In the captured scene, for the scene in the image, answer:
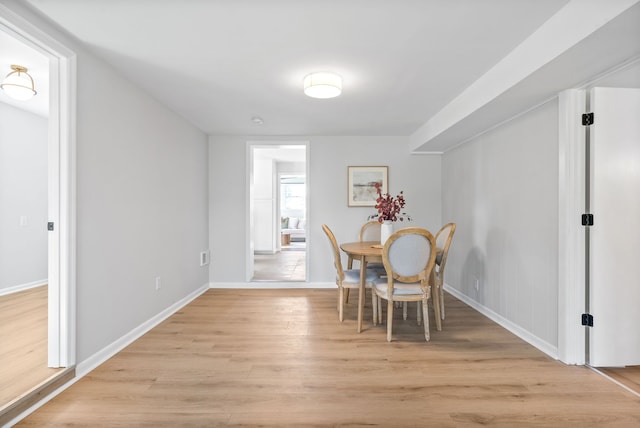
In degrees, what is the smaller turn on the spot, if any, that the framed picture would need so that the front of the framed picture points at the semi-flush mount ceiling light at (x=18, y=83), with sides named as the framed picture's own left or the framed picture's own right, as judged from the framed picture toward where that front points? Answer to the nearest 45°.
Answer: approximately 45° to the framed picture's own right

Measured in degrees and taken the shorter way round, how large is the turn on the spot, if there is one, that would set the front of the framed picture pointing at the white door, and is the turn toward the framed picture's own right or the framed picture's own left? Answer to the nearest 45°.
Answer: approximately 45° to the framed picture's own left

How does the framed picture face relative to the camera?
toward the camera

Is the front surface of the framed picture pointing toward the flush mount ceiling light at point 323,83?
yes

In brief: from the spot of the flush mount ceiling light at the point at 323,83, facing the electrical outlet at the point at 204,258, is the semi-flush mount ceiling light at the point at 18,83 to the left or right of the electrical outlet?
left

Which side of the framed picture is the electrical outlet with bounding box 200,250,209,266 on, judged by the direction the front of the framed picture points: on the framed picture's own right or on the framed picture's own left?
on the framed picture's own right
